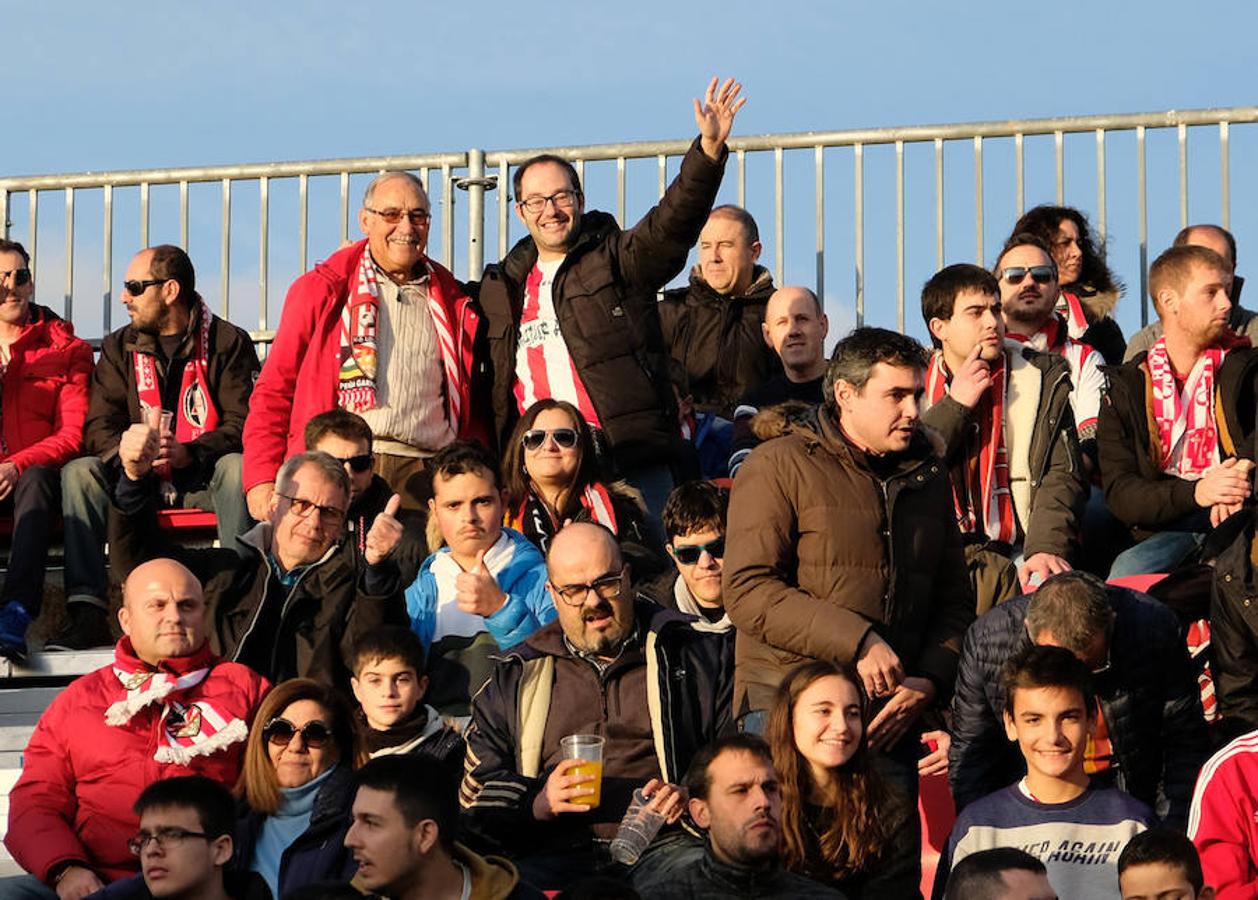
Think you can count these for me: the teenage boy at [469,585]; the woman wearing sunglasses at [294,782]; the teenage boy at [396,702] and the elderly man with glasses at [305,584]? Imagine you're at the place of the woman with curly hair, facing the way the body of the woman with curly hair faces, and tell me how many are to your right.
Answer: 4

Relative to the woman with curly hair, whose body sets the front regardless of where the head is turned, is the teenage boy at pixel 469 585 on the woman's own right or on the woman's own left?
on the woman's own right

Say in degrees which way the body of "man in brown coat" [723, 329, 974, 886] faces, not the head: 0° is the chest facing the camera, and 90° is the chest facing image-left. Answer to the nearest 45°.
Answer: approximately 315°

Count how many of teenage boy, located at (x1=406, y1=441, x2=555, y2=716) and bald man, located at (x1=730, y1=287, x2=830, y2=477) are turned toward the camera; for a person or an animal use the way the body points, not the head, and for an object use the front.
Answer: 2

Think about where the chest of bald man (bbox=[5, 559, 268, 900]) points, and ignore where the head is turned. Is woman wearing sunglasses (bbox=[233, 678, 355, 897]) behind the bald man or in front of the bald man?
in front

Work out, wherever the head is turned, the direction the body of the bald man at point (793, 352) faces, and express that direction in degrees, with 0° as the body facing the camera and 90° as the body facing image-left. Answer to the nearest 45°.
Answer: approximately 0°
